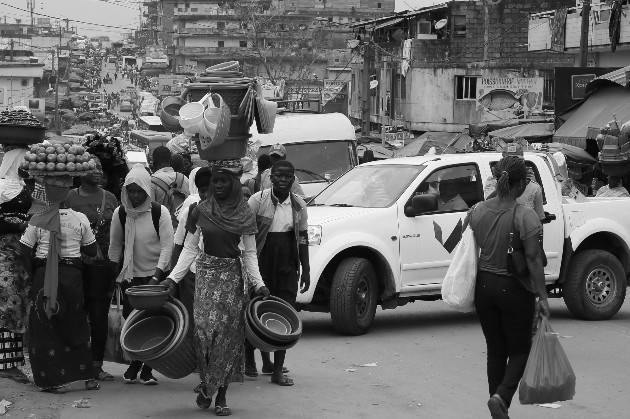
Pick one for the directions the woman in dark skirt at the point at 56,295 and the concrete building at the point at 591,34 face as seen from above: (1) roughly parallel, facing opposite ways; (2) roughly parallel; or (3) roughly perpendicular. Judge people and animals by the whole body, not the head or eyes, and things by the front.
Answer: roughly perpendicular

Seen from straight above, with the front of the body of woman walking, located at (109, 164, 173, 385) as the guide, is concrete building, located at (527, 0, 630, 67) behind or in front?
behind

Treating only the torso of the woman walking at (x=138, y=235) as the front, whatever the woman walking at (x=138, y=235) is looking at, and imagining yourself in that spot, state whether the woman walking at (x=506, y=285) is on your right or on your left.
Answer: on your left

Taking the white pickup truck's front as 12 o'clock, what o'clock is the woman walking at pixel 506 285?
The woman walking is roughly at 10 o'clock from the white pickup truck.

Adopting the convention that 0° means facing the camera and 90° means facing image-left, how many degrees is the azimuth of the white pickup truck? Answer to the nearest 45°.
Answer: approximately 45°

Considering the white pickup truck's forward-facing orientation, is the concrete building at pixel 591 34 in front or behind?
behind

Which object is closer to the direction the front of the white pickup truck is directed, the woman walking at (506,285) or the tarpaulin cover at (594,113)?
the woman walking

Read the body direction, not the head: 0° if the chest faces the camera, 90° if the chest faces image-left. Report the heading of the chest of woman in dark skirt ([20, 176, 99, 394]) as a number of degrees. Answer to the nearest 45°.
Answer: approximately 180°

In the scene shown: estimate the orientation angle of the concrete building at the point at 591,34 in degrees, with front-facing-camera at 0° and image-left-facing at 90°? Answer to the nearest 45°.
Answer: approximately 45°

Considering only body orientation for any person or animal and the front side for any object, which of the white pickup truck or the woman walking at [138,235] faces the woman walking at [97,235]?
the white pickup truck

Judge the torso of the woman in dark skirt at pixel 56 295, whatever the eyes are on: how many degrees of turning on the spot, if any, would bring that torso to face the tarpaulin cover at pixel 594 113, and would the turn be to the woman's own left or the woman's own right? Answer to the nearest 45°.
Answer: approximately 45° to the woman's own right
